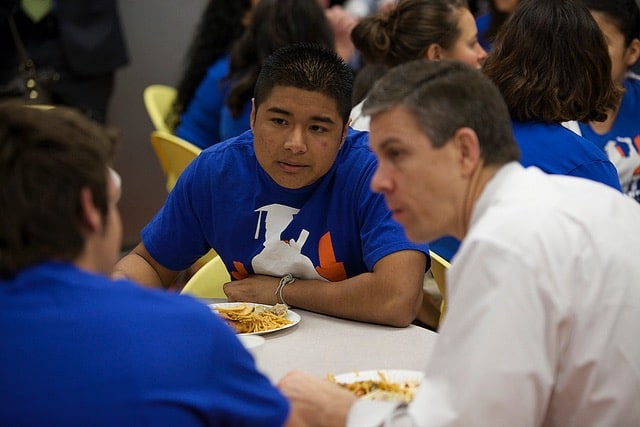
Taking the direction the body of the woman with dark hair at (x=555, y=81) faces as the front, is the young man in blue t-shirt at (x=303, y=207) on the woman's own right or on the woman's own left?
on the woman's own left

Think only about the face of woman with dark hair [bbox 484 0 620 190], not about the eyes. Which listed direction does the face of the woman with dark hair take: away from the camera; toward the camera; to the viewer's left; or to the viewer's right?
away from the camera

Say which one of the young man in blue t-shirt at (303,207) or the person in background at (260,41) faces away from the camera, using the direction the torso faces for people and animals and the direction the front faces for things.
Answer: the person in background

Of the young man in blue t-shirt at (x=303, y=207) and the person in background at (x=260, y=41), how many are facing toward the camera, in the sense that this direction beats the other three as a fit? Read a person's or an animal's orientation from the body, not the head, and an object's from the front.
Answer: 1

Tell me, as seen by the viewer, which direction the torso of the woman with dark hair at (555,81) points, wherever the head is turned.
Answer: away from the camera

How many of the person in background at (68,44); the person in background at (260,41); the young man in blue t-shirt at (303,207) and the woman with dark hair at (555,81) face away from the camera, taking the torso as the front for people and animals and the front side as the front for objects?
2

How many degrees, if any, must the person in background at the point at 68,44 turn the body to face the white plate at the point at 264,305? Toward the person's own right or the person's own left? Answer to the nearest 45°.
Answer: approximately 45° to the person's own left

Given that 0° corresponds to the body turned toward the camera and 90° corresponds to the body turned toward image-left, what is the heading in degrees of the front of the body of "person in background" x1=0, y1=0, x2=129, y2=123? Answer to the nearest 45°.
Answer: approximately 45°

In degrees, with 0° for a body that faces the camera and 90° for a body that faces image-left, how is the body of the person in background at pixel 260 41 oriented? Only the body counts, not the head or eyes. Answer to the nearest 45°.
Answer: approximately 180°

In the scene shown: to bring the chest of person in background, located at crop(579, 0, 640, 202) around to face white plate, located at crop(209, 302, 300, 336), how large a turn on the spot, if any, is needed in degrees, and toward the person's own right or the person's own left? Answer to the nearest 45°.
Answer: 0° — they already face it

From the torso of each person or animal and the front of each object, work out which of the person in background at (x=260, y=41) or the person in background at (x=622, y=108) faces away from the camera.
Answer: the person in background at (x=260, y=41)

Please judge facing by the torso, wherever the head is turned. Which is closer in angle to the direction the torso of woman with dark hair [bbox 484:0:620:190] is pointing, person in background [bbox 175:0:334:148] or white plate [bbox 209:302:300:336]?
the person in background

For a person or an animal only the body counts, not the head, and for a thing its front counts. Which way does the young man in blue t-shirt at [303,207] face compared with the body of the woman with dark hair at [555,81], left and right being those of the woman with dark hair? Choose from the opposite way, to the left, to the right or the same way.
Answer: the opposite way
